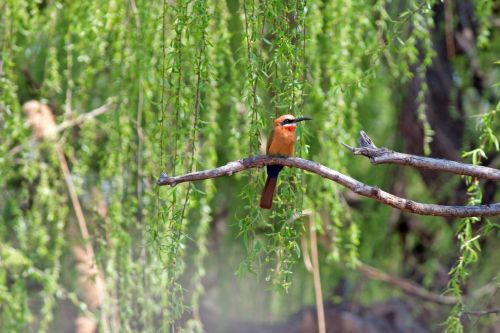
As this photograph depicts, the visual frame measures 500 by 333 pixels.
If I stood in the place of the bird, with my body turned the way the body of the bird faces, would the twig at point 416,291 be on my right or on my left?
on my left

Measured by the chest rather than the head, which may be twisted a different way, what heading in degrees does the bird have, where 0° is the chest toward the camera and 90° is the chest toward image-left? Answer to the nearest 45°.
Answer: approximately 315°
